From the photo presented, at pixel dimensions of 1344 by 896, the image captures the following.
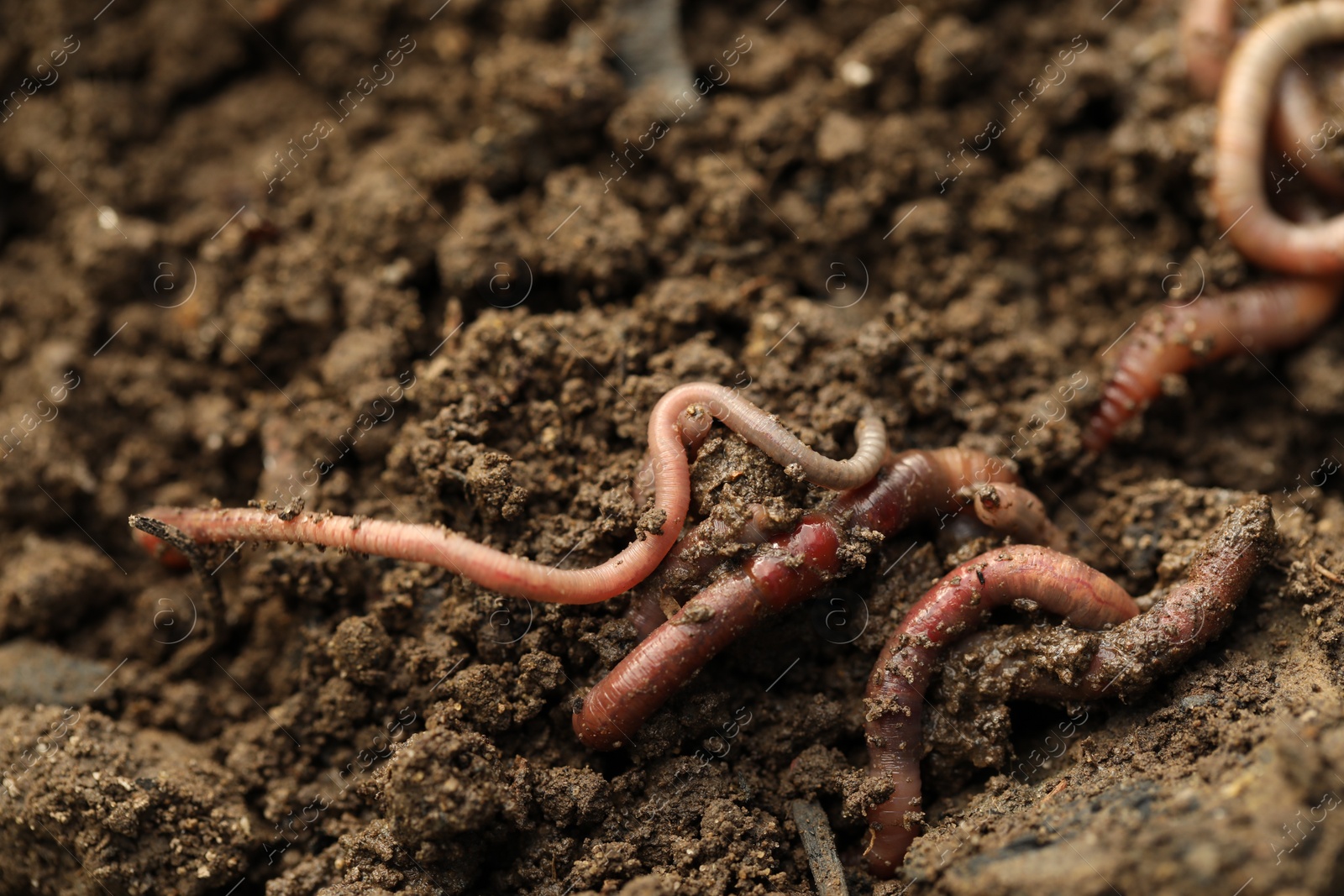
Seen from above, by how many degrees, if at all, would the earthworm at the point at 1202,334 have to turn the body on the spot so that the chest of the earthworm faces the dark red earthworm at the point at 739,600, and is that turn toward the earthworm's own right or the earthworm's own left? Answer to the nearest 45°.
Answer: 0° — it already faces it

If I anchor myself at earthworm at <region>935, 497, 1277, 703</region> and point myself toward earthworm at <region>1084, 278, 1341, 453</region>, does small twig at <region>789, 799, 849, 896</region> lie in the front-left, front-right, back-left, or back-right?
back-left

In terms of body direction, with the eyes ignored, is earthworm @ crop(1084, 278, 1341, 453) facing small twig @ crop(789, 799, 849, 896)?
yes

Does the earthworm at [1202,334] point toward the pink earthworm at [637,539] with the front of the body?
yes

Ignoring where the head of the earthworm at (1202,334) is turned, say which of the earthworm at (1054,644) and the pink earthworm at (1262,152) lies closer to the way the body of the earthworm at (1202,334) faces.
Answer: the earthworm

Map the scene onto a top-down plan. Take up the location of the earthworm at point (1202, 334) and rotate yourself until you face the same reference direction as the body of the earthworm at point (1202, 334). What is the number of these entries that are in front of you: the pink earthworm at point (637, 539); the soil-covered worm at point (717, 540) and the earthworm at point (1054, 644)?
3

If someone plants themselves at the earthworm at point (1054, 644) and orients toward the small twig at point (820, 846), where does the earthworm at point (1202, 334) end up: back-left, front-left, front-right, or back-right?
back-right
